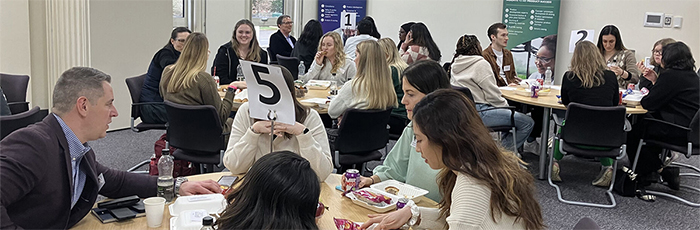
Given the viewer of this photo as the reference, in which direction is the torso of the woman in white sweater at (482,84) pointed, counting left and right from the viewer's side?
facing away from the viewer and to the right of the viewer

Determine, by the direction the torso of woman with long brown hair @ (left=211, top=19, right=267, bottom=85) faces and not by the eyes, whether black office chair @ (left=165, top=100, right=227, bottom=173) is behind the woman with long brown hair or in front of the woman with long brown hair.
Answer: in front

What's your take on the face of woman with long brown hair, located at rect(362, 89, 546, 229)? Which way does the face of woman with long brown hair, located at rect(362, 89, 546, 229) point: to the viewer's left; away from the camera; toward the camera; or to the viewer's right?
to the viewer's left

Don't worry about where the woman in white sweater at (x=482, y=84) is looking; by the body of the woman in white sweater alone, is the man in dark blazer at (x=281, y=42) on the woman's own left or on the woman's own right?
on the woman's own left

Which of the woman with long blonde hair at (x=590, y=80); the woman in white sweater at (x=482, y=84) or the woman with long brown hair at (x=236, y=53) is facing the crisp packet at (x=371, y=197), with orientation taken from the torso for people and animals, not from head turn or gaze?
the woman with long brown hair

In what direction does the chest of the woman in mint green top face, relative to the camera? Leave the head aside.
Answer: to the viewer's left

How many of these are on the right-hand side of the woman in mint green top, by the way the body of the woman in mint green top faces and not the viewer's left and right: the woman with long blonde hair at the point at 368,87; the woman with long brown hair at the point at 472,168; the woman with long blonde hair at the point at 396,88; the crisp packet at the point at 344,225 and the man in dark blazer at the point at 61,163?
2

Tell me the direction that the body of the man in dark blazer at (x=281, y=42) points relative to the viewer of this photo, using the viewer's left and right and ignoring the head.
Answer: facing the viewer and to the right of the viewer

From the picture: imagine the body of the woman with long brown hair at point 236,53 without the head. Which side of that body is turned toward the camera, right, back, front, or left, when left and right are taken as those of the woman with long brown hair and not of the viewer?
front

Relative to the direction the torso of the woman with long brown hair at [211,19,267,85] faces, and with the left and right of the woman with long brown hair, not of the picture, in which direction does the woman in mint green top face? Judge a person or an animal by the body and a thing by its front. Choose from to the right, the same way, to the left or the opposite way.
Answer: to the right

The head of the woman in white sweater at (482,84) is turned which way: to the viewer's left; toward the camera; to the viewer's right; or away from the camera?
away from the camera

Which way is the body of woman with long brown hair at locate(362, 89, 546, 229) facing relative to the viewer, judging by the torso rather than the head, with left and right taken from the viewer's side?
facing to the left of the viewer

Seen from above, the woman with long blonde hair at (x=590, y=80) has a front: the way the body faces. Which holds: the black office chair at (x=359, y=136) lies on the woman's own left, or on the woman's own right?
on the woman's own left

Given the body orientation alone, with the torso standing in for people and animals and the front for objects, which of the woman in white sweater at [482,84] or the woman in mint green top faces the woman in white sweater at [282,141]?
the woman in mint green top

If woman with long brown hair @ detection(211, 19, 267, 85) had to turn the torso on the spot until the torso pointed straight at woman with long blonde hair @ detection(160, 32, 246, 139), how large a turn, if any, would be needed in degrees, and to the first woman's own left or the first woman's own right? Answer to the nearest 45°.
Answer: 0° — they already face them

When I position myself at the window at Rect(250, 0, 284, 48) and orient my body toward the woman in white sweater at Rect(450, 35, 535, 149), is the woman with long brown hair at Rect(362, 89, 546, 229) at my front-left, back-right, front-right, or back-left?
front-right

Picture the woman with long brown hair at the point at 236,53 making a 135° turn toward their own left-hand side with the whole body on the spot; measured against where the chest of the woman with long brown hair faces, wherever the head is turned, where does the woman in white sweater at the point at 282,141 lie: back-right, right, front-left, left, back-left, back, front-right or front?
back-right

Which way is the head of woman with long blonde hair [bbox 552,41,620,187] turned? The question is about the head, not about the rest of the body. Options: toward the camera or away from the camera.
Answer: away from the camera
